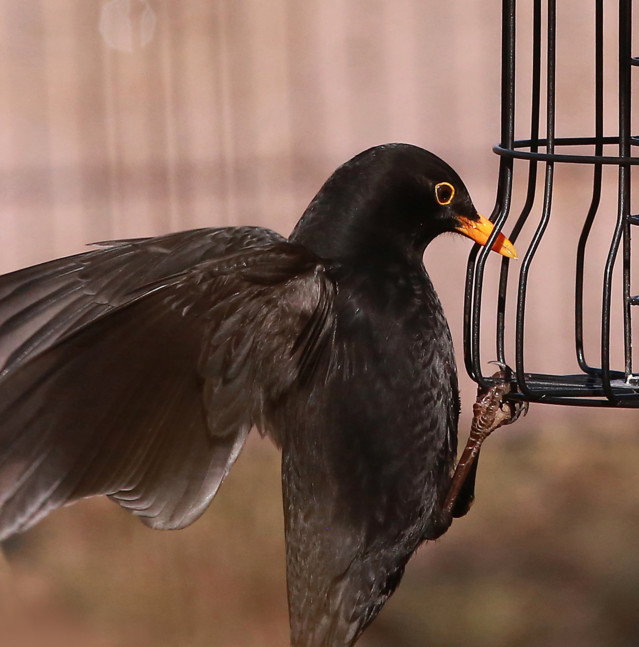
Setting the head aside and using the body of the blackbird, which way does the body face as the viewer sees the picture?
to the viewer's right
